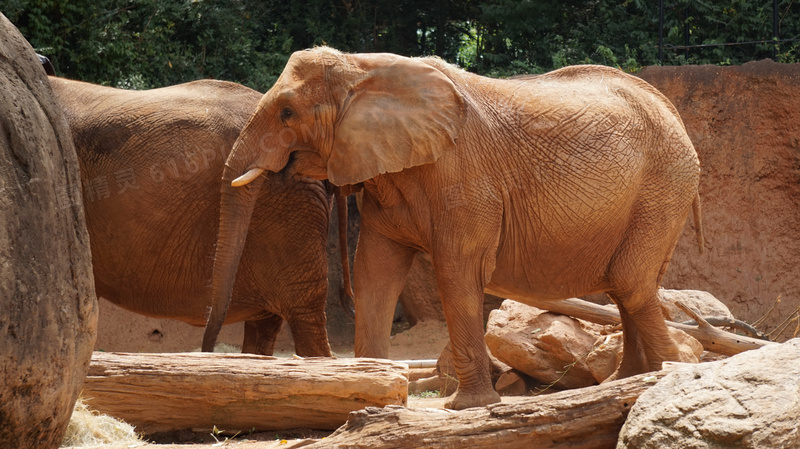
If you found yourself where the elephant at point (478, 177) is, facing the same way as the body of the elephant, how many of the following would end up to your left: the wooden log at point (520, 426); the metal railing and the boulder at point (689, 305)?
1

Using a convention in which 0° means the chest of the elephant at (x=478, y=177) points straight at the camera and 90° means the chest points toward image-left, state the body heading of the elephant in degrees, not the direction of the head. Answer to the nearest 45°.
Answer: approximately 90°

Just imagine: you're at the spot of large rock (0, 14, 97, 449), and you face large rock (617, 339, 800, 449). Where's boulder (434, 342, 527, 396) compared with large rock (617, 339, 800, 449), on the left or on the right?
left

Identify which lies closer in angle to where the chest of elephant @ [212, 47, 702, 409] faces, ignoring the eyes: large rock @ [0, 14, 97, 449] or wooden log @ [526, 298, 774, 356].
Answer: the large rock

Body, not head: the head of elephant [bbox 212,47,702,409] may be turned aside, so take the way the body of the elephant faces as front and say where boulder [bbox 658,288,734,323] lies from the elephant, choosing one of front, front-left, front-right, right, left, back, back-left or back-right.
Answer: back-right

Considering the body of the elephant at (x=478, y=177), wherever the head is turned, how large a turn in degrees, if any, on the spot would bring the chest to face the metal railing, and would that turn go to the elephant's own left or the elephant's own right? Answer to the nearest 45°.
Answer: approximately 135° to the elephant's own right

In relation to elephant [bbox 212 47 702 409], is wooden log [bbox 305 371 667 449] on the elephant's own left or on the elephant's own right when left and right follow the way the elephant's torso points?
on the elephant's own left
